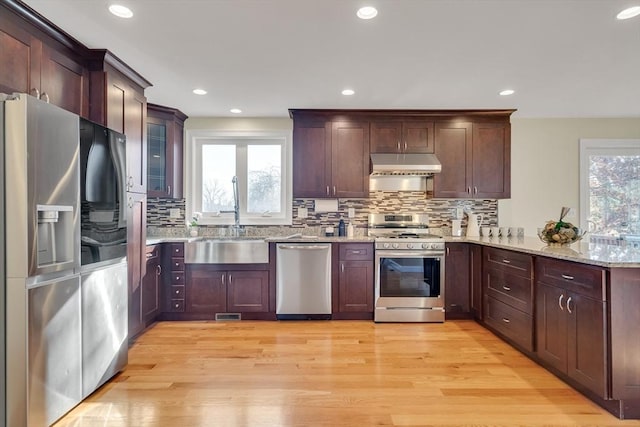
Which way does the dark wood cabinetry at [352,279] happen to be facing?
toward the camera

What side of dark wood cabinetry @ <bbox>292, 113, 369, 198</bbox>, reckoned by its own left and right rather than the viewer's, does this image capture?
front

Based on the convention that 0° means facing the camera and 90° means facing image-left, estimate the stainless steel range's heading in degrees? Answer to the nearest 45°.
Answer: approximately 0°

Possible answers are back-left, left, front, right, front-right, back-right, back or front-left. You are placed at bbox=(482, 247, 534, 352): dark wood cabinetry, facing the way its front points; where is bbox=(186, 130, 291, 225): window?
front-right

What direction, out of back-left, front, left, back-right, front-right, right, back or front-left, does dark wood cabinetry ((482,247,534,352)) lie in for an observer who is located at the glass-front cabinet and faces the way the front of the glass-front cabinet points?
front

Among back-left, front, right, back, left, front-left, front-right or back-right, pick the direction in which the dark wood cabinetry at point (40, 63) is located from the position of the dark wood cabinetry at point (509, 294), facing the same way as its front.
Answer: front

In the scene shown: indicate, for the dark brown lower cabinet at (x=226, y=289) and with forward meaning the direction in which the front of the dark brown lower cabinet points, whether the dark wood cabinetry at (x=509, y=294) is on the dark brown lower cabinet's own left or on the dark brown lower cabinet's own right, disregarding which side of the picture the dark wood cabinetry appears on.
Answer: on the dark brown lower cabinet's own left

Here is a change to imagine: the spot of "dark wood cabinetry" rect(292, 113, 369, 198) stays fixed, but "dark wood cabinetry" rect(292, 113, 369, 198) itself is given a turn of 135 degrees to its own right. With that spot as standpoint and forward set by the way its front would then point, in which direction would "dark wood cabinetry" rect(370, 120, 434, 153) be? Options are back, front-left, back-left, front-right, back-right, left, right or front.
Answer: back-right

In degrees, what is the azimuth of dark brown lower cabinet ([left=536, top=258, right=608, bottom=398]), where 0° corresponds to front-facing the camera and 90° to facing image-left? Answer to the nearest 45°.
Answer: approximately 45°

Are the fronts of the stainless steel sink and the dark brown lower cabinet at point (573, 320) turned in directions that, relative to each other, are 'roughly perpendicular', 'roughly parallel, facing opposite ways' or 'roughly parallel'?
roughly perpendicular

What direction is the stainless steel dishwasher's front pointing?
toward the camera

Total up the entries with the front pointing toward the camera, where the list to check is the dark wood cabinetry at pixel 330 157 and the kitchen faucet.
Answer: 2

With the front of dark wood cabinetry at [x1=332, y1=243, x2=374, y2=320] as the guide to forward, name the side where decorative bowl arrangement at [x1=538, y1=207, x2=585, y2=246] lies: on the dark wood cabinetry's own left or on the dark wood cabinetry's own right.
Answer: on the dark wood cabinetry's own left

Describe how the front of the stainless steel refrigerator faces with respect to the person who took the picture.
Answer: facing the viewer and to the right of the viewer
